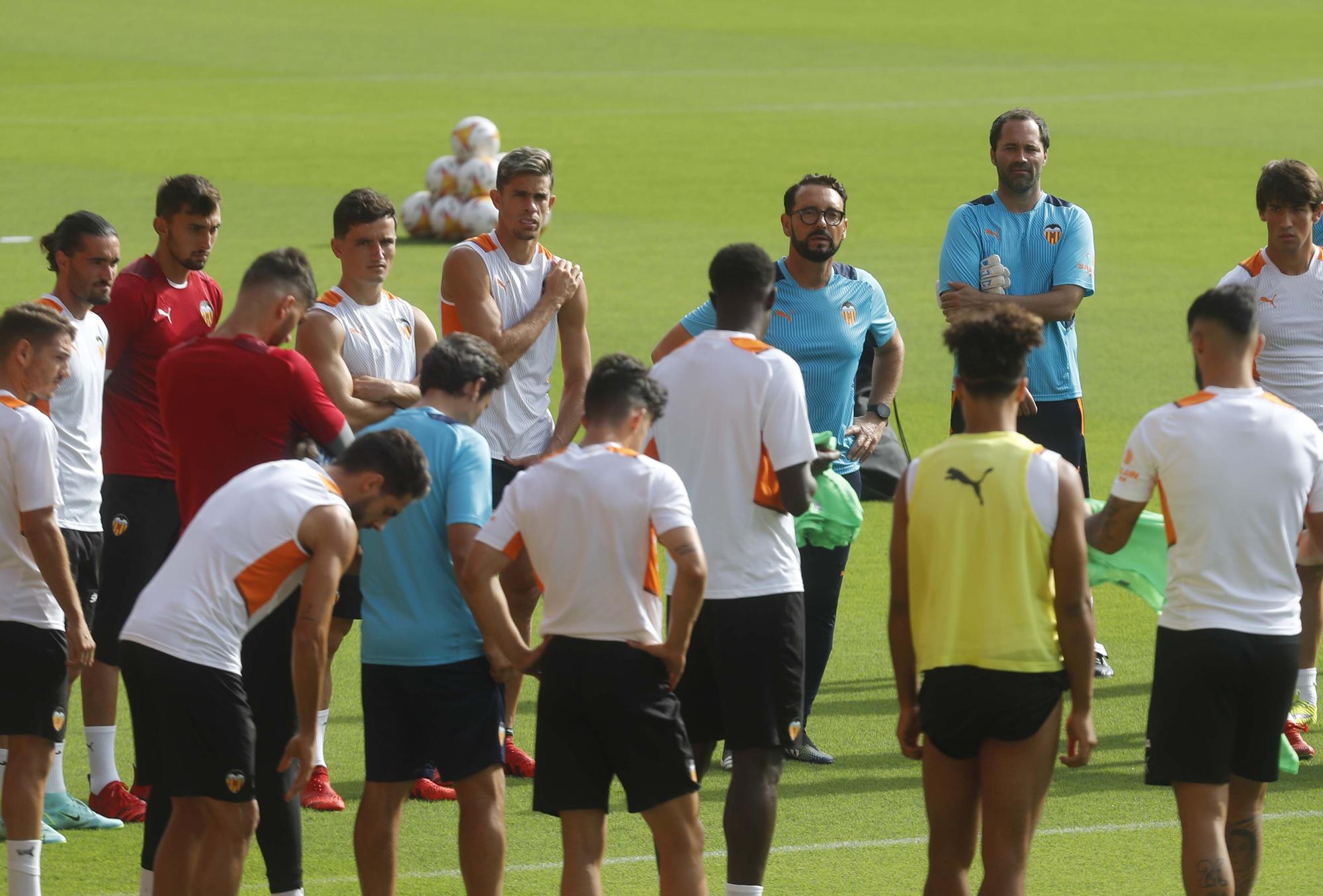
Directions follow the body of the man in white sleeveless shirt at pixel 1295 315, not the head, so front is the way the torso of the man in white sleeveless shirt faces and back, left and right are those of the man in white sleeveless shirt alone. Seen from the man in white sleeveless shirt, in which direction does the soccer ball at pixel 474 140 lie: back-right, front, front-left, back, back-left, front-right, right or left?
back-right

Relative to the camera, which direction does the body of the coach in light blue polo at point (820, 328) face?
toward the camera

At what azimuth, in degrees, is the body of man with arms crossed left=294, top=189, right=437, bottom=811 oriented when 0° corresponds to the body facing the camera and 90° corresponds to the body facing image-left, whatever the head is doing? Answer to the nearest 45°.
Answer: approximately 315°

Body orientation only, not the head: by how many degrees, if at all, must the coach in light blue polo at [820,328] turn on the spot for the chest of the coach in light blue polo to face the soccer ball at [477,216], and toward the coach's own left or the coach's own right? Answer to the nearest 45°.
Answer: approximately 180°

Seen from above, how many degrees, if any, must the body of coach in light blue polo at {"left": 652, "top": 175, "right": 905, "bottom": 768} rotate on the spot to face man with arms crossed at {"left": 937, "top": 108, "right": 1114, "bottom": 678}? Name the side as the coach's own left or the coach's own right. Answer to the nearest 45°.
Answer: approximately 135° to the coach's own left

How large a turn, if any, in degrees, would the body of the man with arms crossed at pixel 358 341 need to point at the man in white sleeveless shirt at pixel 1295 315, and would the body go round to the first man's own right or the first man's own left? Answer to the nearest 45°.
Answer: approximately 45° to the first man's own left

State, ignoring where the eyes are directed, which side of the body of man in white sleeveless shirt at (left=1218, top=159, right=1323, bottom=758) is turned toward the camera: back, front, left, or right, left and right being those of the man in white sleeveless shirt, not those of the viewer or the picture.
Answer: front

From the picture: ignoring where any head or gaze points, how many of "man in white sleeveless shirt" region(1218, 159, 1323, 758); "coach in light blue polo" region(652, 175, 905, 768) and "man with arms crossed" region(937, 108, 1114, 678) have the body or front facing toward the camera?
3

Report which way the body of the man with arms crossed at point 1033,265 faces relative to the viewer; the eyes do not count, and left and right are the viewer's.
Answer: facing the viewer

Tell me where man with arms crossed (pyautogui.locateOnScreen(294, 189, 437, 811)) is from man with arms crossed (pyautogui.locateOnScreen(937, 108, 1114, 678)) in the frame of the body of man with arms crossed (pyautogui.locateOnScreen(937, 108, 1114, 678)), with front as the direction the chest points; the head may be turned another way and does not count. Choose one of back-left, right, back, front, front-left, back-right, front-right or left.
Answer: front-right
